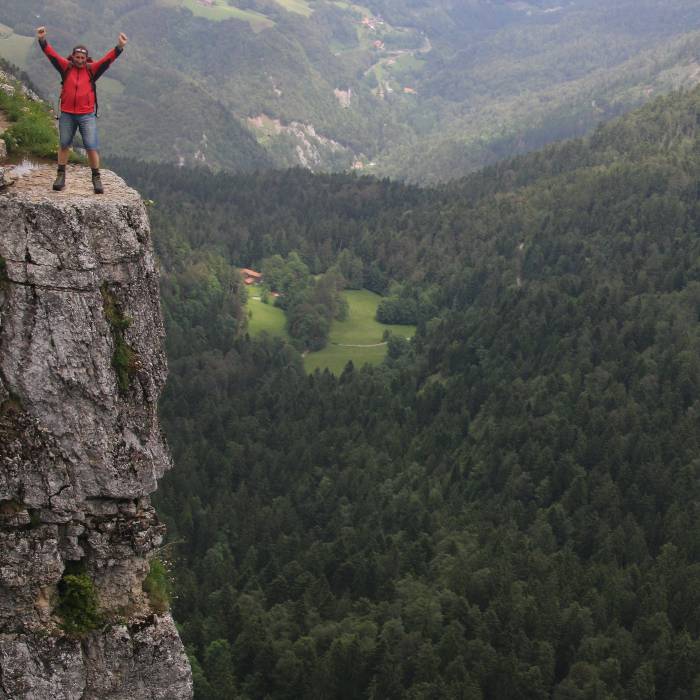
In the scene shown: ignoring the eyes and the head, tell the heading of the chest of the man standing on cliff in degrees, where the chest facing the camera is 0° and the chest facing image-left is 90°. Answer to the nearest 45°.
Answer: approximately 0°
